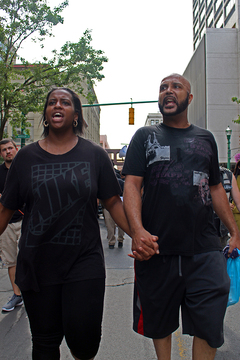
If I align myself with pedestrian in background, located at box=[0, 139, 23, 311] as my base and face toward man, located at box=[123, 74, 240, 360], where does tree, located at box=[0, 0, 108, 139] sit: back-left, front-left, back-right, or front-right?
back-left

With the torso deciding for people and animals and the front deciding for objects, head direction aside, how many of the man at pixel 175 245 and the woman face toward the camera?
2

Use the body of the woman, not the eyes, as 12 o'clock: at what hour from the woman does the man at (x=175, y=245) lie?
The man is roughly at 9 o'clock from the woman.

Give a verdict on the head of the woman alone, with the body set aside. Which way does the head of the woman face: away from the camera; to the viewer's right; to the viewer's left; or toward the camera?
toward the camera

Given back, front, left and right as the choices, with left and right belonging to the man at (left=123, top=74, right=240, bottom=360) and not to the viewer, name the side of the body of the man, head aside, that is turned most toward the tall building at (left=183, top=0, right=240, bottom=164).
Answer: back

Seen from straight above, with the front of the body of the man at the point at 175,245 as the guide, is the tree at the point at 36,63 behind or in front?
behind

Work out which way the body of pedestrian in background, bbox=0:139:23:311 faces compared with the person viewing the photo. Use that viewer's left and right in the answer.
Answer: facing the viewer and to the left of the viewer

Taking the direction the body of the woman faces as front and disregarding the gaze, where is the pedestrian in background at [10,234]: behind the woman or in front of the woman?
behind

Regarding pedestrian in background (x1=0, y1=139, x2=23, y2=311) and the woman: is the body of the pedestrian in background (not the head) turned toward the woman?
no

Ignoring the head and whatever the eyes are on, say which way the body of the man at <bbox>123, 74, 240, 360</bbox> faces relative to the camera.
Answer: toward the camera

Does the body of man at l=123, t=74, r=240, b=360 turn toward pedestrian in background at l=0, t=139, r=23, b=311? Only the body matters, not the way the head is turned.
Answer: no

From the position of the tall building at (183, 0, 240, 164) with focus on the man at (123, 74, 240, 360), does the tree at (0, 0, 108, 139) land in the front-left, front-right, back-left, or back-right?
front-right

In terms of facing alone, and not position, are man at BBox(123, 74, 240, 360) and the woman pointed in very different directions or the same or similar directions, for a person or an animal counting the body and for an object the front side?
same or similar directions

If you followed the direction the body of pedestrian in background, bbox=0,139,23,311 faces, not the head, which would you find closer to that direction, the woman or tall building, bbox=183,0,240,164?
the woman

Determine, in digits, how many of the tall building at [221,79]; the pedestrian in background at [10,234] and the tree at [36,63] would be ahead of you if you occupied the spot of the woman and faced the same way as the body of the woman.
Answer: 0

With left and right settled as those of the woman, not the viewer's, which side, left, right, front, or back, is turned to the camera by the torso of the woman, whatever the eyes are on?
front
